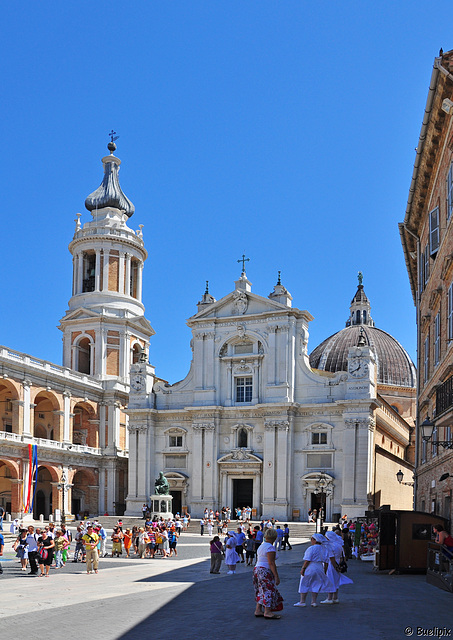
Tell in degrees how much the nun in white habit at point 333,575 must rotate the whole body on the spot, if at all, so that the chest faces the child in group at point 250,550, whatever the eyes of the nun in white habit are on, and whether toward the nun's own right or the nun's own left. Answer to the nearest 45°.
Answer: approximately 90° to the nun's own right

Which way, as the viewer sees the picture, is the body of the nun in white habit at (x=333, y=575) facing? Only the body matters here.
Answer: to the viewer's left

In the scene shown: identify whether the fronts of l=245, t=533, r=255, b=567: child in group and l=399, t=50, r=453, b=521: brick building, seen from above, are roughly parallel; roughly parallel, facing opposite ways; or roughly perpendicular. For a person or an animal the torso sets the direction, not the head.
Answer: roughly perpendicular

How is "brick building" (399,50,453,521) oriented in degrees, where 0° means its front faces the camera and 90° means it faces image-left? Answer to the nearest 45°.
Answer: approximately 90°

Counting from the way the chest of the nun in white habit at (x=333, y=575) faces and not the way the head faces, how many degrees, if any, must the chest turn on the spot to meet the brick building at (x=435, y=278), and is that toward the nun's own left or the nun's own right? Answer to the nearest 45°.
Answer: approximately 90° to the nun's own right

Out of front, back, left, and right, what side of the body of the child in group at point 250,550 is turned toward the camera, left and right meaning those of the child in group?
back
